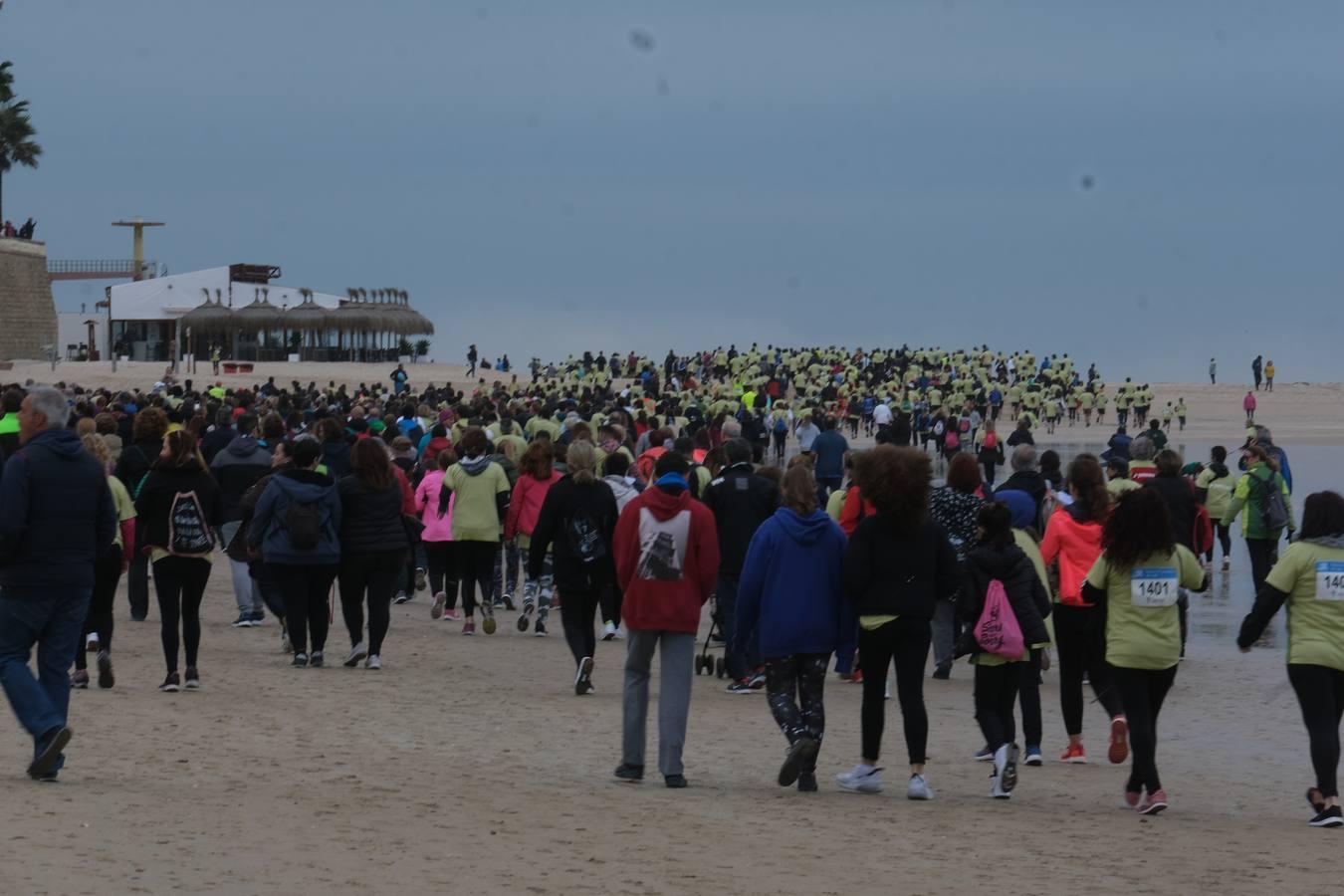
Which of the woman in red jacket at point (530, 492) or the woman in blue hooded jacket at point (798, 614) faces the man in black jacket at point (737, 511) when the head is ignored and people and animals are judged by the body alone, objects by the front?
the woman in blue hooded jacket

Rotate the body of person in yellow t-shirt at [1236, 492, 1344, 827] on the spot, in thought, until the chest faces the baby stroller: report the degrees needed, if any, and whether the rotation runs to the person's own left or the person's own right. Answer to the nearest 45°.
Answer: approximately 45° to the person's own left

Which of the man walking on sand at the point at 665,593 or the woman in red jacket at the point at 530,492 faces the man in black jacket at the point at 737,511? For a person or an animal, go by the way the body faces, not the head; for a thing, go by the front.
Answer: the man walking on sand

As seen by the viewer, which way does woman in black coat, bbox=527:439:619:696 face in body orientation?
away from the camera

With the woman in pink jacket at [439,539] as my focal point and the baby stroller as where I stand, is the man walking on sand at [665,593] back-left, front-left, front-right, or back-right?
back-left

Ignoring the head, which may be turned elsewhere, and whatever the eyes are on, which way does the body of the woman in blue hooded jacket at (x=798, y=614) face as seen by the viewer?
away from the camera

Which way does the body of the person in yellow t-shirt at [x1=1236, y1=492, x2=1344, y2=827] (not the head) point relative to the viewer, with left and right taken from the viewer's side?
facing away from the viewer

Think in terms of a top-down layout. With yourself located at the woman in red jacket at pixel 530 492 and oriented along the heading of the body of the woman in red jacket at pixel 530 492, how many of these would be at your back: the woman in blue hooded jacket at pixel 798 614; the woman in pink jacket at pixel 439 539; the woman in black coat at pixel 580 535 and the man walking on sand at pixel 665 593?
3

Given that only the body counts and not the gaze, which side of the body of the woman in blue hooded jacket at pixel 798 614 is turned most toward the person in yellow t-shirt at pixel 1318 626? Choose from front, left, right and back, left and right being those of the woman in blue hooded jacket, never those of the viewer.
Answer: right

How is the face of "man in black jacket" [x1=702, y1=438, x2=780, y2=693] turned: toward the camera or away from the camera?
away from the camera

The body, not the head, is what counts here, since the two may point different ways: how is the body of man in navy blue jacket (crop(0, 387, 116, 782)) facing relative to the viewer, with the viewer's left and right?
facing away from the viewer and to the left of the viewer

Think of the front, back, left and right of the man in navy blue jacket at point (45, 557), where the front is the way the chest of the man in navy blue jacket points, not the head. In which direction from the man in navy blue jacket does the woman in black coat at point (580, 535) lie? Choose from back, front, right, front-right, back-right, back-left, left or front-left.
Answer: right

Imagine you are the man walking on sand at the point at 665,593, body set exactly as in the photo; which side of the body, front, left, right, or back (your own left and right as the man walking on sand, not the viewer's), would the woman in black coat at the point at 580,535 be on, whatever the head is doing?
front

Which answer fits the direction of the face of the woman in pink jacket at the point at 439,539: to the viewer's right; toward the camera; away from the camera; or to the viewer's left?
away from the camera

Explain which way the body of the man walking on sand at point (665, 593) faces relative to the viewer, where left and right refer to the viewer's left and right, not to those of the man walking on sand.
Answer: facing away from the viewer

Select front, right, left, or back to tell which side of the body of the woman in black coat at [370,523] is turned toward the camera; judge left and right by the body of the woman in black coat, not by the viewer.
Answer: back
